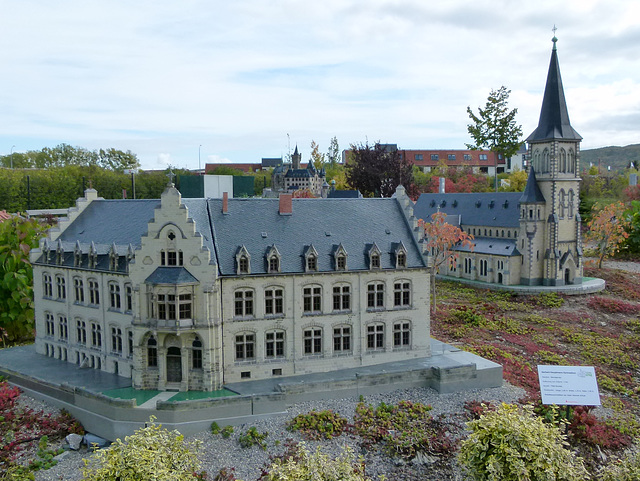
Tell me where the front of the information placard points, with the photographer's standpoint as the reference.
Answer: facing the viewer

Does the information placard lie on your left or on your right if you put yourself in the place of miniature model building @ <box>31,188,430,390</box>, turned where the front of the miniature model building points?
on your left

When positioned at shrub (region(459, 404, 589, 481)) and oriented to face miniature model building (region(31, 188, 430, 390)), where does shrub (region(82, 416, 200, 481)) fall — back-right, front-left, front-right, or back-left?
front-left

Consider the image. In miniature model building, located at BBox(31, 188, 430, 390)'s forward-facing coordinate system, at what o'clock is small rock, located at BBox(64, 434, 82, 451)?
The small rock is roughly at 2 o'clock from the miniature model building.

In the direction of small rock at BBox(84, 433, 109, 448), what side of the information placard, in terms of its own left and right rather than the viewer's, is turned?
right

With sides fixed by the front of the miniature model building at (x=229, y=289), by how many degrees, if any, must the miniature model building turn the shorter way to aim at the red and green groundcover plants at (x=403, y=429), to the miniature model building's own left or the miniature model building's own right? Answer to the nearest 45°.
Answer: approximately 45° to the miniature model building's own left

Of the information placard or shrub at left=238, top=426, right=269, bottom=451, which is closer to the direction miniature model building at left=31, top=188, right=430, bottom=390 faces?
the shrub

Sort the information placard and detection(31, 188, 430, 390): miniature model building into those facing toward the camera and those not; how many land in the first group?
2

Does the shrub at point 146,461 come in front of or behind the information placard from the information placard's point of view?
in front

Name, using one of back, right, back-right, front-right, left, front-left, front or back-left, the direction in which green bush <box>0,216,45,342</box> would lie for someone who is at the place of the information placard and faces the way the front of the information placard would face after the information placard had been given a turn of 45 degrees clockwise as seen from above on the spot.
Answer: front-right

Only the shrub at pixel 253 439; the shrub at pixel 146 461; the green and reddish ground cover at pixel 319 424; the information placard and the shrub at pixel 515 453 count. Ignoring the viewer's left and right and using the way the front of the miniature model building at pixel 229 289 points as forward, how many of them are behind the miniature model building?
0

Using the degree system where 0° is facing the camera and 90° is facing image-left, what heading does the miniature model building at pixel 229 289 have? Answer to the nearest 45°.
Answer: approximately 0°

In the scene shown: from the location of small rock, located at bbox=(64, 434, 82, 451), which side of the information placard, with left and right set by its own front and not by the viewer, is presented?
right

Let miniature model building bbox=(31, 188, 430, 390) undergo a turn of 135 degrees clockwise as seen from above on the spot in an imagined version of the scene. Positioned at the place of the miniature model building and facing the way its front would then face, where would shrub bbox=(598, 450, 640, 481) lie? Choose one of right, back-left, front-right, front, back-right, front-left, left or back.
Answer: back

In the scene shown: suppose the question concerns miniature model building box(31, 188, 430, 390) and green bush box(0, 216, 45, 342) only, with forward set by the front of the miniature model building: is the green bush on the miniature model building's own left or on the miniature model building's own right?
on the miniature model building's own right

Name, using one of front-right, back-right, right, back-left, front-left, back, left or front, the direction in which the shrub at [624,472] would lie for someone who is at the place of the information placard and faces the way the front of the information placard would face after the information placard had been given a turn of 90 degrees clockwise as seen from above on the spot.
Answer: left
